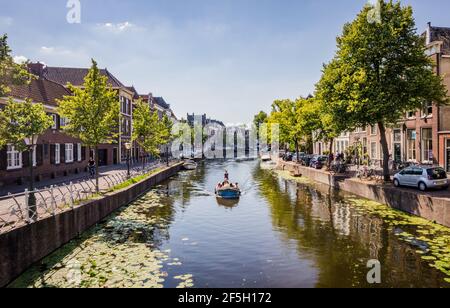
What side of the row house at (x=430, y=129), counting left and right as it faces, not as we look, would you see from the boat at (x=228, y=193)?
front

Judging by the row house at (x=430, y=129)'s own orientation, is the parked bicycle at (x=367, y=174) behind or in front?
in front

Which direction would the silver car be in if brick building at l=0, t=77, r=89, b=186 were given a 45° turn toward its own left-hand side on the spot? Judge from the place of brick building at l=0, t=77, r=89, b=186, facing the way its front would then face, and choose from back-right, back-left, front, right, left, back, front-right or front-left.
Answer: front-right

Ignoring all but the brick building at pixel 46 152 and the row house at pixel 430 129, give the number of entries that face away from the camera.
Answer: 0

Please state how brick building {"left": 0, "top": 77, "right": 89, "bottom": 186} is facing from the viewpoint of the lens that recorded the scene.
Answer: facing the viewer and to the right of the viewer

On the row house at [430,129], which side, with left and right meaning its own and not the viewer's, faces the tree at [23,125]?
front

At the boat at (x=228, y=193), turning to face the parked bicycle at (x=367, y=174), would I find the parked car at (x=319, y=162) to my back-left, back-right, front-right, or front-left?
front-left

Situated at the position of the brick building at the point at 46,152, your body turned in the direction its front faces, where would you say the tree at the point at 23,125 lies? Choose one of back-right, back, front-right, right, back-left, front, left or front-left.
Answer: front-right

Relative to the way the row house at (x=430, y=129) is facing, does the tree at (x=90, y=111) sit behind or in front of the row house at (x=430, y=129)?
in front

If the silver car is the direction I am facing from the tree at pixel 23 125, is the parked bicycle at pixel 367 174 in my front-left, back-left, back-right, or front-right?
front-left

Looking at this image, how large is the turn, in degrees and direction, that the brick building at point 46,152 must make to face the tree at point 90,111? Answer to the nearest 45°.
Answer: approximately 45° to its right

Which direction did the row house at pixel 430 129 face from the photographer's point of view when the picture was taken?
facing the viewer and to the left of the viewer

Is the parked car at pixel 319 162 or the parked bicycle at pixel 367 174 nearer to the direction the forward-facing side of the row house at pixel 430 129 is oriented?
the parked bicycle

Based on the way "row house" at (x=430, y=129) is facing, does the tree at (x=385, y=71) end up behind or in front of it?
in front

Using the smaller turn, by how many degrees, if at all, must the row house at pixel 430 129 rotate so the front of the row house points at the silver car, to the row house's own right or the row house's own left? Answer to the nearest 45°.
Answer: approximately 45° to the row house's own left

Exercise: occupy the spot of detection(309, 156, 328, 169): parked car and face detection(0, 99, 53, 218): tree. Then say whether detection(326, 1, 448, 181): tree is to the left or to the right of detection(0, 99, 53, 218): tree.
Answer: left

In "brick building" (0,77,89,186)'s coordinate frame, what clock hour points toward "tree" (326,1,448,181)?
The tree is roughly at 12 o'clock from the brick building.
